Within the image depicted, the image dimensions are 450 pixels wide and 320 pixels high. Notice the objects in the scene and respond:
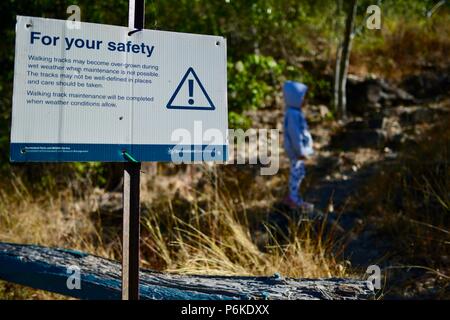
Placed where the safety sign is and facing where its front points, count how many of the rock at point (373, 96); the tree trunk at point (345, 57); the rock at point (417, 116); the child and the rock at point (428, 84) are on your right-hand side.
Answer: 0

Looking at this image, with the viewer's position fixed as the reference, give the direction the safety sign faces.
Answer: facing the viewer

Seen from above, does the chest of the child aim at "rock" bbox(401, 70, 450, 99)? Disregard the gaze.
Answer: no

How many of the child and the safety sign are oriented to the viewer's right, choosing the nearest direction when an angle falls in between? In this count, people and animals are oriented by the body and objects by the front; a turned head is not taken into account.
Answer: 1

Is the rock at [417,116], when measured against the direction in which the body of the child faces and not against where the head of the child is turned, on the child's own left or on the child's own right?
on the child's own left

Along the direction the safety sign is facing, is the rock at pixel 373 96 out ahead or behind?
behind

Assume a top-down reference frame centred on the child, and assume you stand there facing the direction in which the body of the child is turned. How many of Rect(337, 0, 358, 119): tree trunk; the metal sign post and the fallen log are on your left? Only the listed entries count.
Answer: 1

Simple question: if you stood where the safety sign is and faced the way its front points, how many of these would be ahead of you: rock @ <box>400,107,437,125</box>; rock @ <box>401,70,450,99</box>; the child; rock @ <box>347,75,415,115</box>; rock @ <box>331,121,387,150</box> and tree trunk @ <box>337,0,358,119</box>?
0

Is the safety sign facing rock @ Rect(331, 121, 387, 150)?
no

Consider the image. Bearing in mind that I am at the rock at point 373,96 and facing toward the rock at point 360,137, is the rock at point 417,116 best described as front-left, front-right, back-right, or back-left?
front-left

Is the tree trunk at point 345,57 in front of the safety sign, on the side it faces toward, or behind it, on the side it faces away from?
behind
